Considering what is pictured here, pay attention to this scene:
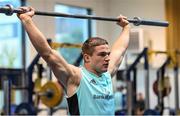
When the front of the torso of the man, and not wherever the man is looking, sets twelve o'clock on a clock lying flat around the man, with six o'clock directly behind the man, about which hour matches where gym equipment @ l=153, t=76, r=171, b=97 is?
The gym equipment is roughly at 8 o'clock from the man.

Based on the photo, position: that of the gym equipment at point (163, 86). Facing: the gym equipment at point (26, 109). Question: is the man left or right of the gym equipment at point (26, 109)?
left

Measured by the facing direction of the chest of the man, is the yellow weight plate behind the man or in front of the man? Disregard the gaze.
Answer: behind

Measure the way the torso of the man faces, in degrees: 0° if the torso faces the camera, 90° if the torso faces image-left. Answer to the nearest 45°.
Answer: approximately 315°
